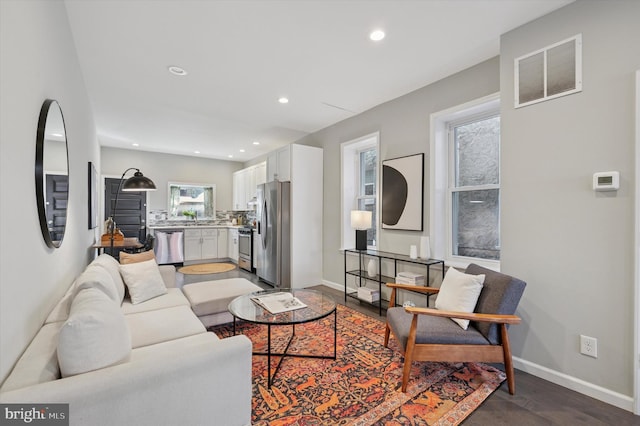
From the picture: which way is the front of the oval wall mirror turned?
to the viewer's right

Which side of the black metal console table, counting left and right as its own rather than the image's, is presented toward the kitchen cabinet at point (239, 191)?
right

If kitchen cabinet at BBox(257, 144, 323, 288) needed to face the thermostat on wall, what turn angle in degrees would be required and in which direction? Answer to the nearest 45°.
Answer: approximately 90° to its left

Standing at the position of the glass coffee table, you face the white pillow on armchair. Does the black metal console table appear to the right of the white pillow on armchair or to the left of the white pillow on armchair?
left

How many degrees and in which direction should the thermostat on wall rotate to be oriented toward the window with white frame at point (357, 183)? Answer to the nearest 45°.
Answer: approximately 90° to its right

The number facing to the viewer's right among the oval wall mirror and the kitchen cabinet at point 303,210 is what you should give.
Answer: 1

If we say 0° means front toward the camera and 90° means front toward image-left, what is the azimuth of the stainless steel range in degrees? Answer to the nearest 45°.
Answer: approximately 45°

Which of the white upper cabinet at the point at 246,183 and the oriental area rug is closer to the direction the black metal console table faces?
the oriental area rug

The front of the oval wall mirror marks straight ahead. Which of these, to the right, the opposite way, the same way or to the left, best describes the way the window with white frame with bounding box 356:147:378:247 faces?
the opposite way

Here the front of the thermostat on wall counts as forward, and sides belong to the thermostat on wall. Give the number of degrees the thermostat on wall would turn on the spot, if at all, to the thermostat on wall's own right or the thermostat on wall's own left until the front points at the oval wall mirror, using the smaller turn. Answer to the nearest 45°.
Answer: approximately 45° to the thermostat on wall's own right

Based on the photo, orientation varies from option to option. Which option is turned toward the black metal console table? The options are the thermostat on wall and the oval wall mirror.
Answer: the oval wall mirror

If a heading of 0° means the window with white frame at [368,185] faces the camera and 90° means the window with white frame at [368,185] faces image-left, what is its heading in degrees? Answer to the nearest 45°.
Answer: approximately 45°

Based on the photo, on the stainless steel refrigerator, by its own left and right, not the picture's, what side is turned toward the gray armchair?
left

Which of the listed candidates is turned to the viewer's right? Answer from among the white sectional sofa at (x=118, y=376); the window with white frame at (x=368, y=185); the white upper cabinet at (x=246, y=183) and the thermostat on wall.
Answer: the white sectional sofa
